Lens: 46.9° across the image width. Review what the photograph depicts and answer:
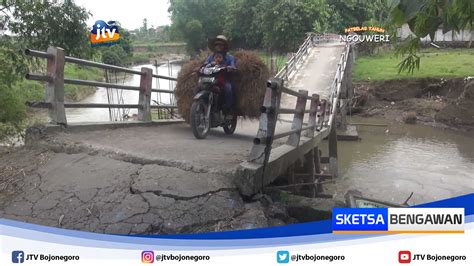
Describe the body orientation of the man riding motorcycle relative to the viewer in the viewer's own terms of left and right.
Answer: facing the viewer and to the left of the viewer

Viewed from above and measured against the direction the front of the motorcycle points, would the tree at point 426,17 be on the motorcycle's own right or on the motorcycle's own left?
on the motorcycle's own left

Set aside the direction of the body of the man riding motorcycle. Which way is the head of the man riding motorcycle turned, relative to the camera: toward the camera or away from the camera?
toward the camera

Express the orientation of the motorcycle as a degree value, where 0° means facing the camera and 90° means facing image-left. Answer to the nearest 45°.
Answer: approximately 45°
